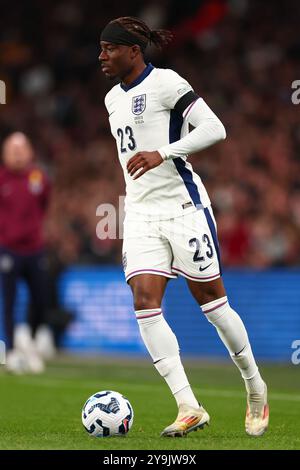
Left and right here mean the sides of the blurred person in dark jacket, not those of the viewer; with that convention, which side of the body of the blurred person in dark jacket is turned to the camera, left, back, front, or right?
front

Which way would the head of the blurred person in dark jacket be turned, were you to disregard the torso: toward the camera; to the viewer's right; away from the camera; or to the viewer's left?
toward the camera

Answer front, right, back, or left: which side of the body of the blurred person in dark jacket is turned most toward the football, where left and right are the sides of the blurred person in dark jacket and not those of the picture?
front
